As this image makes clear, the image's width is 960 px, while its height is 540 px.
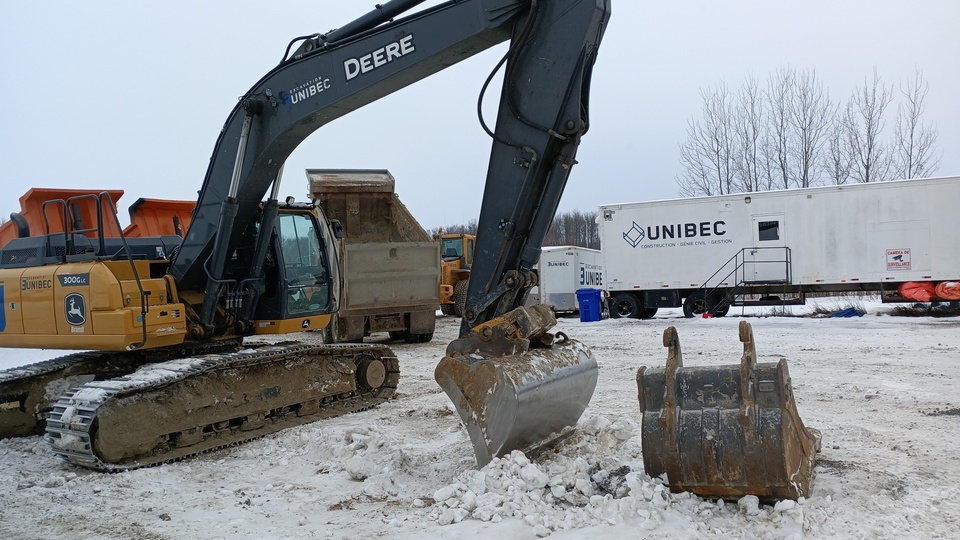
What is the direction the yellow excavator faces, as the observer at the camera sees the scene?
facing the viewer and to the right of the viewer

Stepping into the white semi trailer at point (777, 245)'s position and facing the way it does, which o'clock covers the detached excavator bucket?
The detached excavator bucket is roughly at 3 o'clock from the white semi trailer.

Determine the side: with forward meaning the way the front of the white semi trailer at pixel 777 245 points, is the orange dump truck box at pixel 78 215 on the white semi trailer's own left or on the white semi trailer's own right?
on the white semi trailer's own right

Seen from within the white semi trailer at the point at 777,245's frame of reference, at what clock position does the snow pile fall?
The snow pile is roughly at 3 o'clock from the white semi trailer.

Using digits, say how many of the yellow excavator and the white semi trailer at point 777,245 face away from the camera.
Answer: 0

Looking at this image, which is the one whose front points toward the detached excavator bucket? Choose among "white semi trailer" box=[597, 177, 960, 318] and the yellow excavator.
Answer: the yellow excavator

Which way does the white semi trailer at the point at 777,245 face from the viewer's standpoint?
to the viewer's right

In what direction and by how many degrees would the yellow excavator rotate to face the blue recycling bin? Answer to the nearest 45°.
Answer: approximately 90° to its left

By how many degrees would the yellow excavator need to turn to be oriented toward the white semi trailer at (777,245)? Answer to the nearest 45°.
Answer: approximately 90° to its left

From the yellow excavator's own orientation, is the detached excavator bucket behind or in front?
in front
